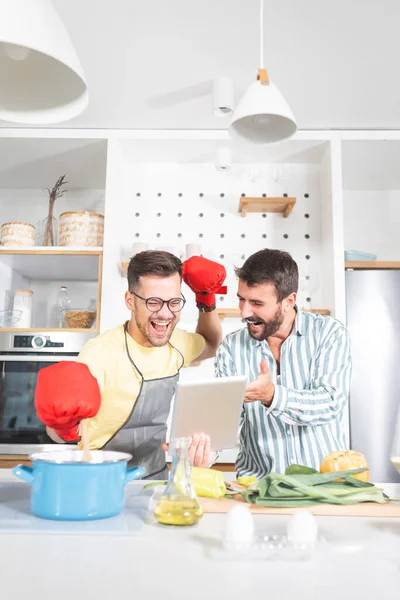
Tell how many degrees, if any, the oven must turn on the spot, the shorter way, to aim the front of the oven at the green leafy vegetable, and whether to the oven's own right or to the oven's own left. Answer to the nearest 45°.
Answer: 0° — it already faces it

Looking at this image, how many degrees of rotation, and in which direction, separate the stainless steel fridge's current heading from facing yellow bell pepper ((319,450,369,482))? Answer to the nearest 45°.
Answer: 0° — it already faces it

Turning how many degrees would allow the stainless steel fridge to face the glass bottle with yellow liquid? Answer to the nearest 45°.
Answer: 0° — it already faces it

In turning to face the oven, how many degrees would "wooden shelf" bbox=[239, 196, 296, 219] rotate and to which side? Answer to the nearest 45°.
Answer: approximately 90° to its right

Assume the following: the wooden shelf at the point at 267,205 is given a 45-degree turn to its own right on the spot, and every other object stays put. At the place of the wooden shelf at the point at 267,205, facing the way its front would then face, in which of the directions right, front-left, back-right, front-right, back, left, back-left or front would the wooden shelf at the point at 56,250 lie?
front-right

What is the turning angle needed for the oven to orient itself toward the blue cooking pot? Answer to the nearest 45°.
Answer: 0° — it already faces it

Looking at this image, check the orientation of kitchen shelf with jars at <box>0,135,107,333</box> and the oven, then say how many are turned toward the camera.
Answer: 2

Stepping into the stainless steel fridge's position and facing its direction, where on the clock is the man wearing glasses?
The man wearing glasses is roughly at 1 o'clock from the stainless steel fridge.

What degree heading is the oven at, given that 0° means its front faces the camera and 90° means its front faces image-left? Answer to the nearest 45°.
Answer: approximately 0°
